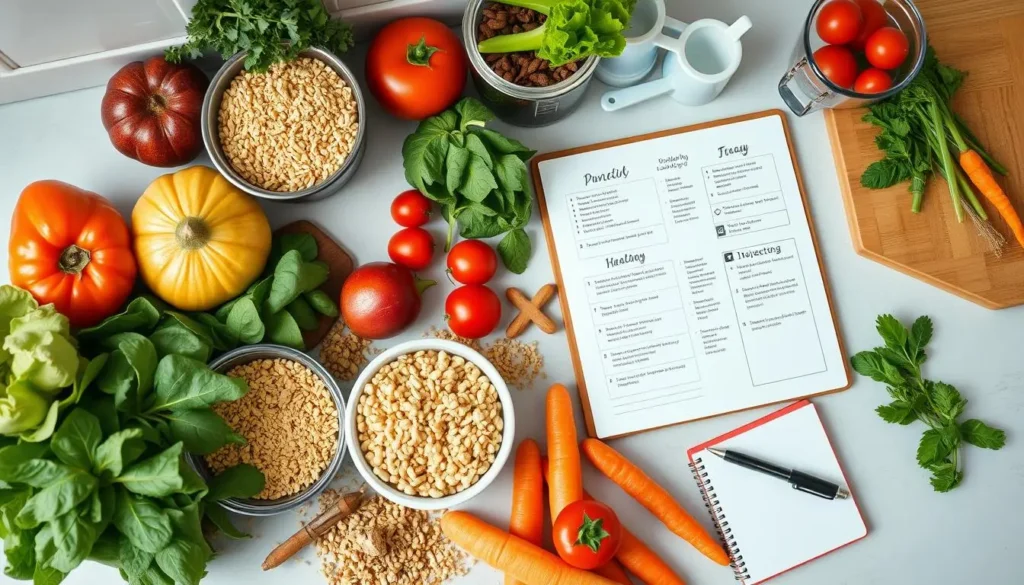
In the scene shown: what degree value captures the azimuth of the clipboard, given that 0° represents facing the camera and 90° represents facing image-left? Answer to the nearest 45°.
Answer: approximately 0°

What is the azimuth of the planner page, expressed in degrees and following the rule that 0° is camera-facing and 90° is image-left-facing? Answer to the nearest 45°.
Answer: approximately 0°
